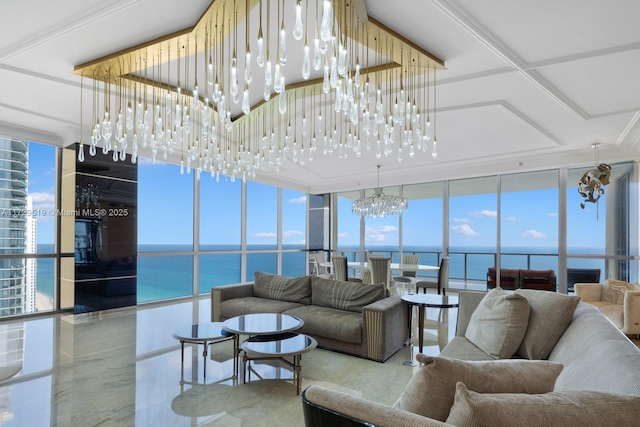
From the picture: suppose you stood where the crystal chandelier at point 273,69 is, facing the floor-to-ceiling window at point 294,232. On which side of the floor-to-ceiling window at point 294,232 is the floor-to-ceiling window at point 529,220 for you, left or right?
right

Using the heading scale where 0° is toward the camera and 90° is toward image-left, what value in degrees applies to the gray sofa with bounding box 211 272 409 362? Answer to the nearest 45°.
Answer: approximately 45°

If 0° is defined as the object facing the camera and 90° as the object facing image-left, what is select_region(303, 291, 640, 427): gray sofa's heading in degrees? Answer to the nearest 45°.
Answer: approximately 90°

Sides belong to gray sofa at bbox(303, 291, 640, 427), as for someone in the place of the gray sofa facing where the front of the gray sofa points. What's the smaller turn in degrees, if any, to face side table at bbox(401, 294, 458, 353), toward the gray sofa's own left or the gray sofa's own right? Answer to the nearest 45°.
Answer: approximately 90° to the gray sofa's own right

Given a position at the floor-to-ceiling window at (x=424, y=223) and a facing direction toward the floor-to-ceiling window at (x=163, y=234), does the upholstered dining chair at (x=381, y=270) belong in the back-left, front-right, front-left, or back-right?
front-left

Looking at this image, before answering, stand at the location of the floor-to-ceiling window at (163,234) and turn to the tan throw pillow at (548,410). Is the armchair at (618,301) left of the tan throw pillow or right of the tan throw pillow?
left

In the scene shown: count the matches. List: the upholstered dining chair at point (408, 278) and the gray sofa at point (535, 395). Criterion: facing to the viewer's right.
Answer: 0

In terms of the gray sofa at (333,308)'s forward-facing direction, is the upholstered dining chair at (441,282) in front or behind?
behind
